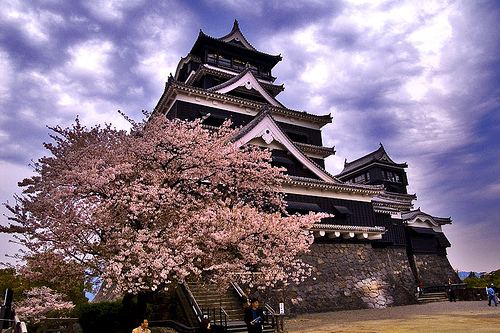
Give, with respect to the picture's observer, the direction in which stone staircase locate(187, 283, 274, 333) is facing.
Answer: facing the viewer

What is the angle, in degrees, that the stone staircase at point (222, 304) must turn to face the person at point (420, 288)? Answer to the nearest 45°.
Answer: approximately 135° to its left

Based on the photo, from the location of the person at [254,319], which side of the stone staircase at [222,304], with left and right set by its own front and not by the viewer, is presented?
front

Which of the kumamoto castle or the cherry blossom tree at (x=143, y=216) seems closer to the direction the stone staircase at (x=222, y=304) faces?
the cherry blossom tree

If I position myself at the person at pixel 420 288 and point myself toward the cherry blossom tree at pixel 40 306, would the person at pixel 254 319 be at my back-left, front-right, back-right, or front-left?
front-left

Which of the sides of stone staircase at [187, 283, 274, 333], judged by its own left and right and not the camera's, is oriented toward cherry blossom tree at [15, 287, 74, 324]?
right

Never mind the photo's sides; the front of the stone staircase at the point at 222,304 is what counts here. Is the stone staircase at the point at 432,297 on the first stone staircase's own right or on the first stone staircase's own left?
on the first stone staircase's own left
